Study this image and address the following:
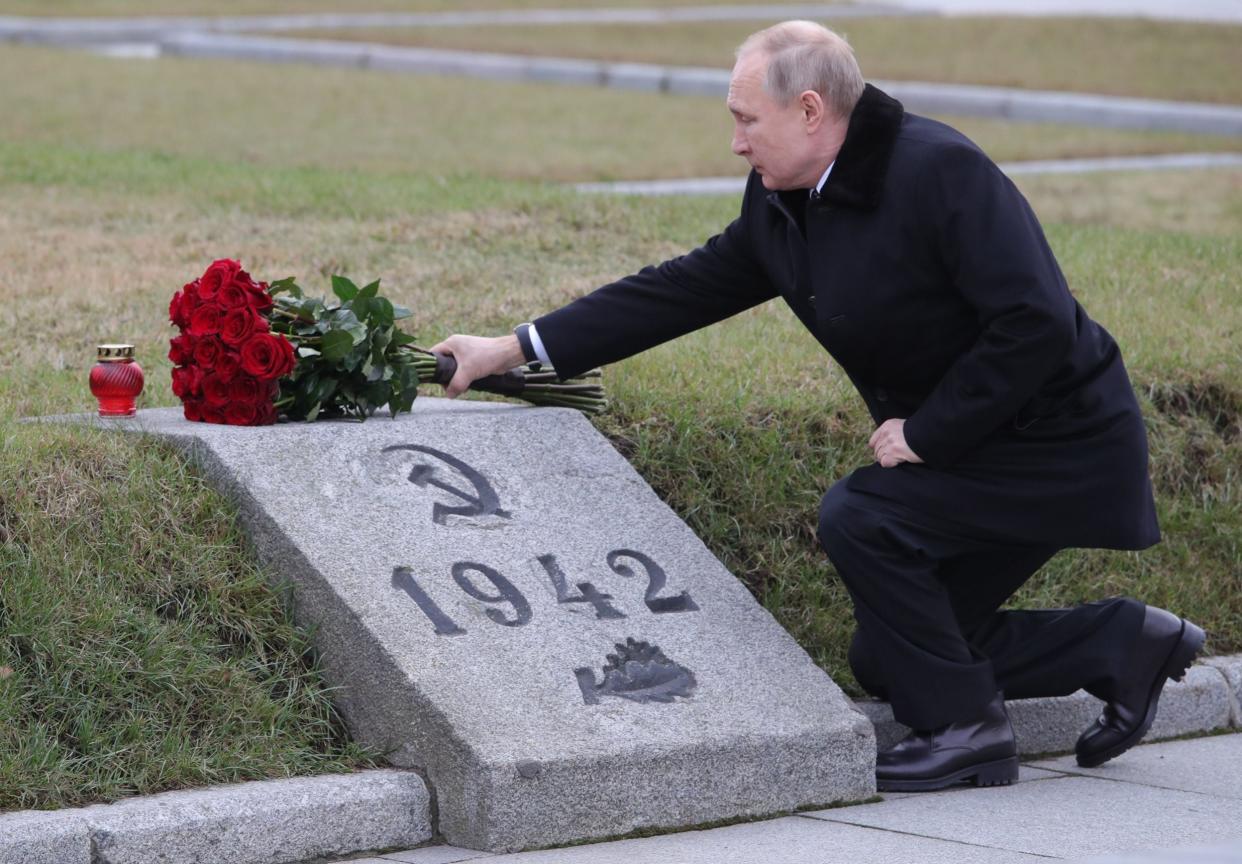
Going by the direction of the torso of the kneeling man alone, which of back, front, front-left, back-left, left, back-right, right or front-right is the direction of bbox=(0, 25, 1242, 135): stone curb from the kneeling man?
right

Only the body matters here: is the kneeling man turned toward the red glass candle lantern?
yes

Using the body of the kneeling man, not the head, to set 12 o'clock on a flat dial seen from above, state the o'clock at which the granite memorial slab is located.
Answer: The granite memorial slab is roughly at 11 o'clock from the kneeling man.

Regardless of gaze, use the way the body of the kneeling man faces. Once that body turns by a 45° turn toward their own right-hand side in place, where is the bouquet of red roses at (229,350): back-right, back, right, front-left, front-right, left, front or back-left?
front-left

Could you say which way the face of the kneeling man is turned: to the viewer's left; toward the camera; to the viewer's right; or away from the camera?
to the viewer's left

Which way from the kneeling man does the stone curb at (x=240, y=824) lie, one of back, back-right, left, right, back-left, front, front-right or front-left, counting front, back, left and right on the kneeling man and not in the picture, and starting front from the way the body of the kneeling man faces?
front-left

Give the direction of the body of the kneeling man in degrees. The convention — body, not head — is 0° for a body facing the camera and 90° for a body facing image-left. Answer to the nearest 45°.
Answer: approximately 90°
